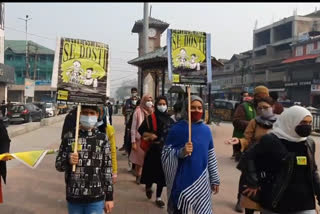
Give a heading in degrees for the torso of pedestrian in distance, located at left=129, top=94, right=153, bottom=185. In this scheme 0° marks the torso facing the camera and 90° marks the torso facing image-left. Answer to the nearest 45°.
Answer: approximately 315°

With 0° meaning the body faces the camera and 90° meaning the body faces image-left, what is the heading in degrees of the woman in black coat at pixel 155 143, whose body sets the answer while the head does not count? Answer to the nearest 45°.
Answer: approximately 0°

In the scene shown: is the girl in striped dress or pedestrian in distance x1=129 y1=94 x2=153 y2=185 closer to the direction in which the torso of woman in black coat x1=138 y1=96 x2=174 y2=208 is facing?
the girl in striped dress

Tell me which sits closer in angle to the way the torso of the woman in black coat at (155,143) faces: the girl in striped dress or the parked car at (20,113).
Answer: the girl in striped dress

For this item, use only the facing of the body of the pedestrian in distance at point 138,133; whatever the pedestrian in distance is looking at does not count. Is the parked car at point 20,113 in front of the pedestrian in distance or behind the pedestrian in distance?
behind
